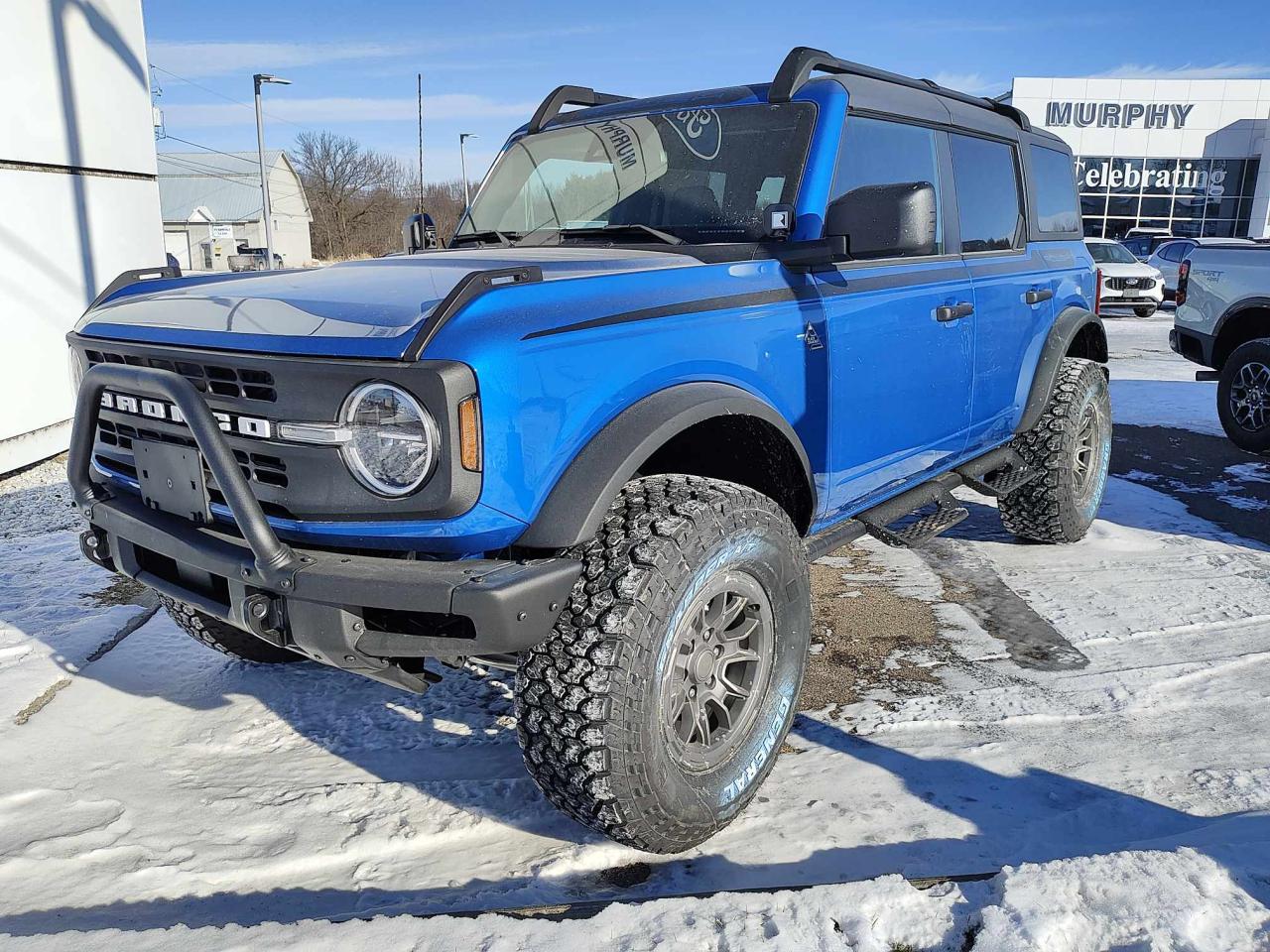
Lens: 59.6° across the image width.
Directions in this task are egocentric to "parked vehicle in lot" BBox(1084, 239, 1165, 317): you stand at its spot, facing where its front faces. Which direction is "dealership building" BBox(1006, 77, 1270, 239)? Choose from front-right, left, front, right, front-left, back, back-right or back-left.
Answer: back-left

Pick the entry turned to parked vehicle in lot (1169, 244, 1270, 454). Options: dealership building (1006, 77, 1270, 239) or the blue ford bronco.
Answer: the dealership building

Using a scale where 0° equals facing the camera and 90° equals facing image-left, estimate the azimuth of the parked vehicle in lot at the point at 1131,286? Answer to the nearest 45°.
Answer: approximately 315°

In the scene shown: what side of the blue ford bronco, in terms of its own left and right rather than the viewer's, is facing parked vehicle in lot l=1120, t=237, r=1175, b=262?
back

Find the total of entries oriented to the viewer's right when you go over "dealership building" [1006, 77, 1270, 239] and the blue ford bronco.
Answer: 0

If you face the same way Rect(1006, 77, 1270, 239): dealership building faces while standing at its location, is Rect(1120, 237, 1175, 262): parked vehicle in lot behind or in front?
in front

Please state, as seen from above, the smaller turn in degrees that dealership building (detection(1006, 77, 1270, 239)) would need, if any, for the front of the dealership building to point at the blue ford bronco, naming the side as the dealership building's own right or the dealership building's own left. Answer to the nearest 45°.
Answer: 0° — it already faces it

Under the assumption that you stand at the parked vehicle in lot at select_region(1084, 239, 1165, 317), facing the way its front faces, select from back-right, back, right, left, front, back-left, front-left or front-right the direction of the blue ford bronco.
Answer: front-right

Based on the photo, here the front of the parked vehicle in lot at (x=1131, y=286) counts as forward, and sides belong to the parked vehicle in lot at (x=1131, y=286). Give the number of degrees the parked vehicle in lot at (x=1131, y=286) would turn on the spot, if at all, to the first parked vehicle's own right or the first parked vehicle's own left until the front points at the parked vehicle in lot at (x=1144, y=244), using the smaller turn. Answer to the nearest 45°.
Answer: approximately 135° to the first parked vehicle's own left
